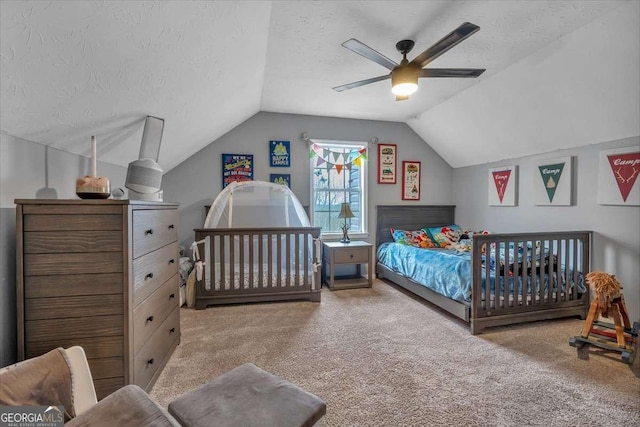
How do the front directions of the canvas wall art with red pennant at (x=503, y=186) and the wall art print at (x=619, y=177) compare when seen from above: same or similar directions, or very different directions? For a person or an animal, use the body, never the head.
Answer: same or similar directions

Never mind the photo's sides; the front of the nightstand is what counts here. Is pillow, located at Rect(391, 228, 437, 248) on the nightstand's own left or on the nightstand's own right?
on the nightstand's own left

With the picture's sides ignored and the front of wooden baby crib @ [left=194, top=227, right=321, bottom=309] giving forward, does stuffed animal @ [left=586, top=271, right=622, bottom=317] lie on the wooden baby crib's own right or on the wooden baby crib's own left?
on the wooden baby crib's own left

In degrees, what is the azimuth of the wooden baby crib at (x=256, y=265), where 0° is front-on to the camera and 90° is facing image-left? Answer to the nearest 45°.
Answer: approximately 0°

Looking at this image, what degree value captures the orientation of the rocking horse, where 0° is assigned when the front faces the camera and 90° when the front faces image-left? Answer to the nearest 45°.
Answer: approximately 45°

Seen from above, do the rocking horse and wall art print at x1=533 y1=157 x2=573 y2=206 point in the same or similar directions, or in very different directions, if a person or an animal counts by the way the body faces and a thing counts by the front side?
same or similar directions

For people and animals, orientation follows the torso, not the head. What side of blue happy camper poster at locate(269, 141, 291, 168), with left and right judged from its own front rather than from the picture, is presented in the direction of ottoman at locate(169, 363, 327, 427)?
front

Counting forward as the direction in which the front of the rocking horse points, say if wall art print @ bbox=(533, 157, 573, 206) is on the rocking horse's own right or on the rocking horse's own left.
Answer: on the rocking horse's own right

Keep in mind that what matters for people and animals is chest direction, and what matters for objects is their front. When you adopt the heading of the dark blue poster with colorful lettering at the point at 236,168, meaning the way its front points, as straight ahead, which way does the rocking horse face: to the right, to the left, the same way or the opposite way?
to the right

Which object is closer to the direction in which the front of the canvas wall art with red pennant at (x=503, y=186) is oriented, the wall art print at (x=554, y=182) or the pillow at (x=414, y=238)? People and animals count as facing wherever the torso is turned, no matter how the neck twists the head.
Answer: the pillow

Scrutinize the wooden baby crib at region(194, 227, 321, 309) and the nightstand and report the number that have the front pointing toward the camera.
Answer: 2

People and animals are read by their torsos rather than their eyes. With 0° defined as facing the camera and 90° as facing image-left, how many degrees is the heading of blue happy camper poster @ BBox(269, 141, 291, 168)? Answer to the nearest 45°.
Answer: approximately 0°

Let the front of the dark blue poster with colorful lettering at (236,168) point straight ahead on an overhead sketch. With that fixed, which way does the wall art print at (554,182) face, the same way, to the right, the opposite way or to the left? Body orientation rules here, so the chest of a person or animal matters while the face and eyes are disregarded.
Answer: to the right

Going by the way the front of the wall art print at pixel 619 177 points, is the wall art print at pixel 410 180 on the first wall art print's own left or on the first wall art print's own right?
on the first wall art print's own right

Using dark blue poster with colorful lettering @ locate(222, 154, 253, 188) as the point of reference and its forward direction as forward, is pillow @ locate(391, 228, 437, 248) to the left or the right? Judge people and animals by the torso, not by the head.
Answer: on its left

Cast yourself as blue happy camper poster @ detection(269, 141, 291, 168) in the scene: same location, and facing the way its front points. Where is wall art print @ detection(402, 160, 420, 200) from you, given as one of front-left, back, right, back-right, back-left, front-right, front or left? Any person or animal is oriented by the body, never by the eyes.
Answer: left
